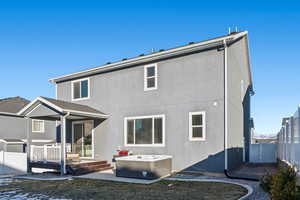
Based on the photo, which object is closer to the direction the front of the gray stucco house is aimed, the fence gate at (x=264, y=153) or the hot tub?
the fence gate

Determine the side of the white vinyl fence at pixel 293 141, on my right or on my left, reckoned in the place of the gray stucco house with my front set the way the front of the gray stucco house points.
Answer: on my right

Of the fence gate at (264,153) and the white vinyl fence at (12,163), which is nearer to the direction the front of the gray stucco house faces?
the fence gate

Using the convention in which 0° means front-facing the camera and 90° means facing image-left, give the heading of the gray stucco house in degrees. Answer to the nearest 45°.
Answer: approximately 225°

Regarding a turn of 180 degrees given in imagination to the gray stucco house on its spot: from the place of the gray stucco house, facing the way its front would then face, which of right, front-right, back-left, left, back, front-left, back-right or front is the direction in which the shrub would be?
front-left

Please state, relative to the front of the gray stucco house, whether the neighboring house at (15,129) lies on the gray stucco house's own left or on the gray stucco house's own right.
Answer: on the gray stucco house's own left
